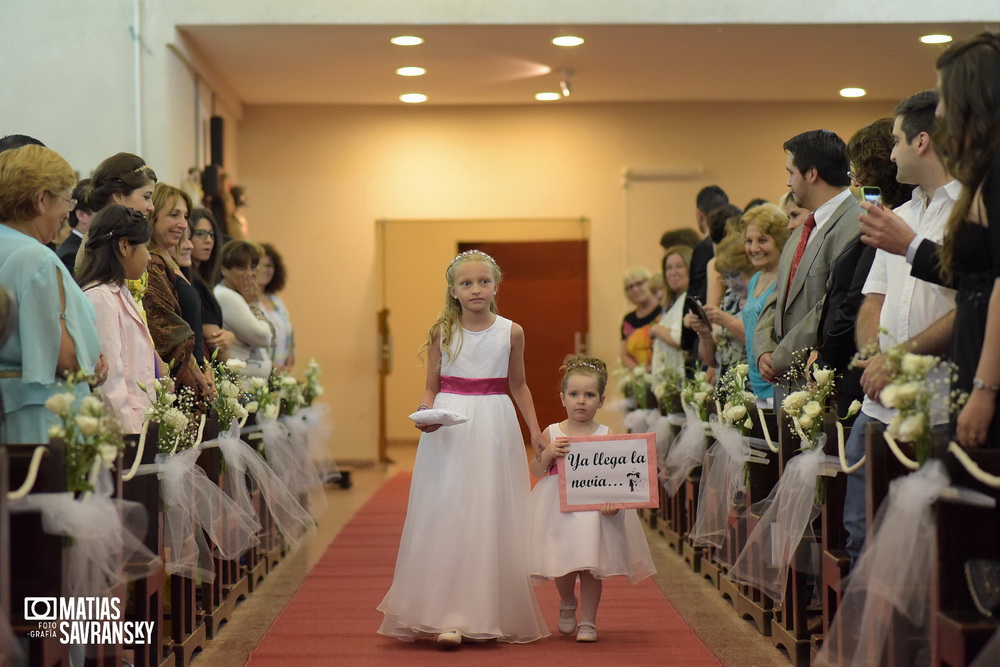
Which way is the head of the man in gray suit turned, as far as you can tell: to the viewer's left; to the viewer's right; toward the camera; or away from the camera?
to the viewer's left

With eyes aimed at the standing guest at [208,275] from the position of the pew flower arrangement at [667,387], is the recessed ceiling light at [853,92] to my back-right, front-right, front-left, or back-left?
back-right

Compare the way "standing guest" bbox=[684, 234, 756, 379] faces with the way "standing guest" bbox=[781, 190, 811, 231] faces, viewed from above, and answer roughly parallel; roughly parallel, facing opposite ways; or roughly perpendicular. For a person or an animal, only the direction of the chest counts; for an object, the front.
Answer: roughly parallel

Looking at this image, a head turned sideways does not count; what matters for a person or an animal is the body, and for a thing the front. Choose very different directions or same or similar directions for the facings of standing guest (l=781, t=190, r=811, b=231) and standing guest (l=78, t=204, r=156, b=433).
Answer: very different directions

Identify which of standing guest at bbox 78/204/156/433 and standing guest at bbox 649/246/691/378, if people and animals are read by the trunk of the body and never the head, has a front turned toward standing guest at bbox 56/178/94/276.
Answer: standing guest at bbox 649/246/691/378

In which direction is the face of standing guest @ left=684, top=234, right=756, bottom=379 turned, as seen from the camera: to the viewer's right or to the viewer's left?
to the viewer's left

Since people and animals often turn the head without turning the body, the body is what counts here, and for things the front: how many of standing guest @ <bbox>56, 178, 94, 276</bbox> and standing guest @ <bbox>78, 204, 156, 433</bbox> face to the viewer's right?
2

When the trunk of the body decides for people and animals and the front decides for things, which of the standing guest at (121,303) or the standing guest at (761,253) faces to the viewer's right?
the standing guest at (121,303)

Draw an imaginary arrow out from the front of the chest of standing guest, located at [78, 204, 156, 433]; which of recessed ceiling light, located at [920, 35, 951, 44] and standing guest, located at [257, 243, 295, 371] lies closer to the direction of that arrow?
the recessed ceiling light

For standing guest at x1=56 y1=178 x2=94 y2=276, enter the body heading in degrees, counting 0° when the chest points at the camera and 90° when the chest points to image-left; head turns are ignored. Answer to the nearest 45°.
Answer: approximately 270°

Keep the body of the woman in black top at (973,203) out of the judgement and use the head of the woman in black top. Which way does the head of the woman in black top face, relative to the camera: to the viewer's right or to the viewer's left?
to the viewer's left

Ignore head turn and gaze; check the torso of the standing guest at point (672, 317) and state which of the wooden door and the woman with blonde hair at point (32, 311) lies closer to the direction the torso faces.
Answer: the woman with blonde hair

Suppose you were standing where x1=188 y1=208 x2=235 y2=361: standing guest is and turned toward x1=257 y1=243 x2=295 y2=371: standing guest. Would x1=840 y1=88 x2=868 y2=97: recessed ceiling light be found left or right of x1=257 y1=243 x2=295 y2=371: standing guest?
right

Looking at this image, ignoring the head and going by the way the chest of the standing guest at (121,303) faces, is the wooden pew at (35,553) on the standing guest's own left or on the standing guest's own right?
on the standing guest's own right

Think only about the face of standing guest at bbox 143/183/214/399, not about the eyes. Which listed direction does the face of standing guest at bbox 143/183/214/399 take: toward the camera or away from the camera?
toward the camera

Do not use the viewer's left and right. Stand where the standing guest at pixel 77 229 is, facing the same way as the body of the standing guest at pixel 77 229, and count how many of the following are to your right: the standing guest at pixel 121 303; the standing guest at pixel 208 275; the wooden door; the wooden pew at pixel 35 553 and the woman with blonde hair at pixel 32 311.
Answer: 3
